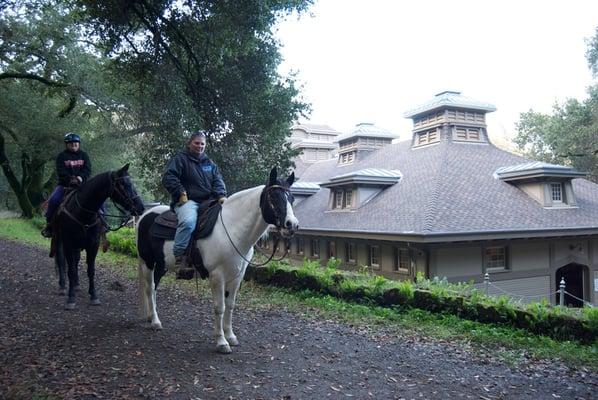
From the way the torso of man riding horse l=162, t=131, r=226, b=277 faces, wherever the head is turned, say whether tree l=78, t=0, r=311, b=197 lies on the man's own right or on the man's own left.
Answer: on the man's own left

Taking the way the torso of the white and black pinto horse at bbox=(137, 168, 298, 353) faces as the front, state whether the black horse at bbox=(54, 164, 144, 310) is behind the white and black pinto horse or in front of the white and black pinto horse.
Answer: behind

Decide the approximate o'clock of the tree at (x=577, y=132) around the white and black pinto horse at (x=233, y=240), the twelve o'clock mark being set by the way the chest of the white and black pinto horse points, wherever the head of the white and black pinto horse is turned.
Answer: The tree is roughly at 9 o'clock from the white and black pinto horse.

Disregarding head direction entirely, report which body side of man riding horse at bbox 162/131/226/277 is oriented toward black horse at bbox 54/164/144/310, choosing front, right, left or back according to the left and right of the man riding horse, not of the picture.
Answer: back

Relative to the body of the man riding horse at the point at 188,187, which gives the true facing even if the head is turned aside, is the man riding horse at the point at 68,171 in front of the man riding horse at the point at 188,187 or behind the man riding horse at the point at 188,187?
behind

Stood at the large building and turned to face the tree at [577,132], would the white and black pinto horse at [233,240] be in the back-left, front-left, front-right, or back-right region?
back-right

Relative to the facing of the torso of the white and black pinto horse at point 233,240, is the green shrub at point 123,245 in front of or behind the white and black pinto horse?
behind
